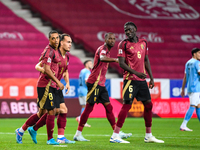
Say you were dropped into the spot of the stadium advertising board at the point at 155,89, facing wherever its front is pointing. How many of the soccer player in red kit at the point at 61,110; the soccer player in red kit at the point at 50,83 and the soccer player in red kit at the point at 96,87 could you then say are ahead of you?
3

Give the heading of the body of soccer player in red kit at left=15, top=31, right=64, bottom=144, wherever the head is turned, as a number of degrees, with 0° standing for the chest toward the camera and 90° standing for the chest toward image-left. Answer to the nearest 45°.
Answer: approximately 315°

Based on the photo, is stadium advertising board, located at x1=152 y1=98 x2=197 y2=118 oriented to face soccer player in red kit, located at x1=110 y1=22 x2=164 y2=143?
yes

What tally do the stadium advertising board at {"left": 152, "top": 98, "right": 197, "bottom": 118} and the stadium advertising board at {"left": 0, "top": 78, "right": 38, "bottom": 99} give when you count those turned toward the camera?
2

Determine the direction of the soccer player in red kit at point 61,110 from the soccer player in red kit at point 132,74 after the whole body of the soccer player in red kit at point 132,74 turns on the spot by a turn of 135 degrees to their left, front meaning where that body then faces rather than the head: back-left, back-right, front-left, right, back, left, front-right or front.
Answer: left

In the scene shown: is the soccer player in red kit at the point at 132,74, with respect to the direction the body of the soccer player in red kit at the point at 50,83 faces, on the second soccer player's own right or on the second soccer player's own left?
on the second soccer player's own left

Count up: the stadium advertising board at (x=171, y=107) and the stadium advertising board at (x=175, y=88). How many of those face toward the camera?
2

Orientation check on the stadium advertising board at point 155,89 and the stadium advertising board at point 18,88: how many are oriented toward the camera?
2

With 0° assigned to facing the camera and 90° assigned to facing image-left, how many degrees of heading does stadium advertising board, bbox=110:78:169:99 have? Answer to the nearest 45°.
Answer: approximately 0°
